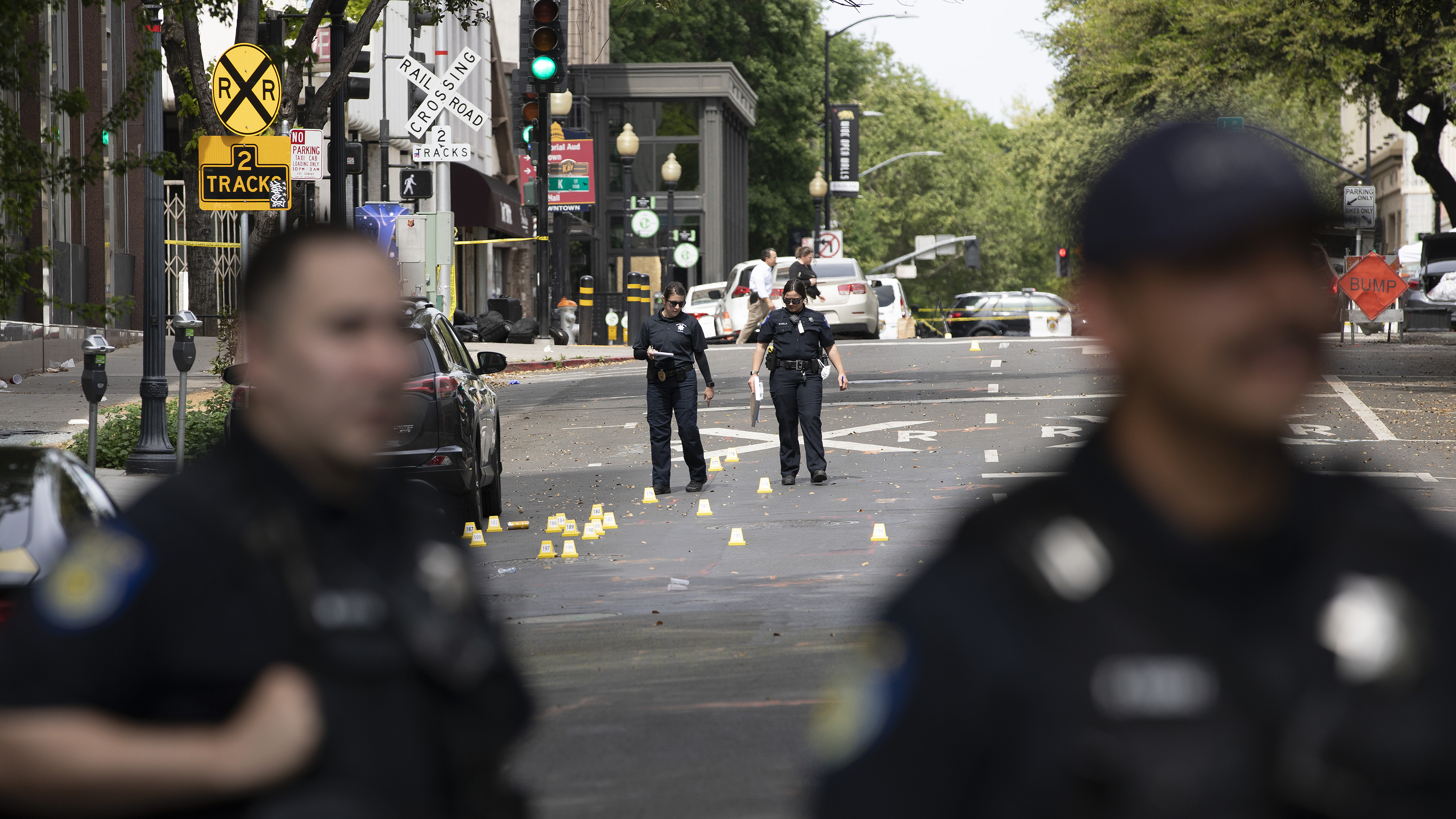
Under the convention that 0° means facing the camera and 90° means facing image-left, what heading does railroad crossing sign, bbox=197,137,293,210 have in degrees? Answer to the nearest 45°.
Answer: approximately 0°

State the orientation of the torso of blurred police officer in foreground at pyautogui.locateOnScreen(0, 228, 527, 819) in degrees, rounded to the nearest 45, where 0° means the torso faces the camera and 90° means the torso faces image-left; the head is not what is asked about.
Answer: approximately 315°

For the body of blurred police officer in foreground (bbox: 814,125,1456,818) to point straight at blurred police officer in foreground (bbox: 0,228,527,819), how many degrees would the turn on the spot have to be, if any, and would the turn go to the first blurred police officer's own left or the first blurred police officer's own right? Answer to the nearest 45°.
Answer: approximately 135° to the first blurred police officer's own right

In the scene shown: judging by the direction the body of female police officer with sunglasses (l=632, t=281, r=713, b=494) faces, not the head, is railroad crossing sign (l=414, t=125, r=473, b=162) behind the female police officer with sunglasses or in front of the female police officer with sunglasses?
behind

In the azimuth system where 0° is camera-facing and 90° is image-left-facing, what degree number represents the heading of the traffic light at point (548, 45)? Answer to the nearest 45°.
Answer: approximately 0°

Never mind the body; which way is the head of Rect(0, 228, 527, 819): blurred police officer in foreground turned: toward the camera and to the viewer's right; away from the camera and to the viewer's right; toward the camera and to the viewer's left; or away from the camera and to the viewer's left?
toward the camera and to the viewer's right

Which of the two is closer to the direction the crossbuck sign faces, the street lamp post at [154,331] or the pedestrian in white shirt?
the street lamp post

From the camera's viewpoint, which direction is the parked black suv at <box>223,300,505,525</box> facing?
away from the camera
